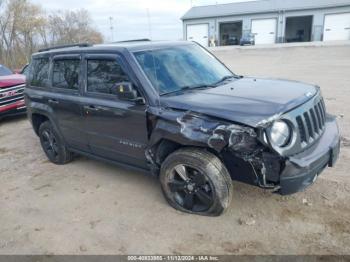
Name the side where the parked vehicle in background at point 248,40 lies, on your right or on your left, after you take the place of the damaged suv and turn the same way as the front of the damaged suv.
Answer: on your left

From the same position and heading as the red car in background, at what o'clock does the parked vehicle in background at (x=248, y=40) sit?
The parked vehicle in background is roughly at 9 o'clock from the red car in background.

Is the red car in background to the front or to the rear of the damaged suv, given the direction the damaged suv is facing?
to the rear

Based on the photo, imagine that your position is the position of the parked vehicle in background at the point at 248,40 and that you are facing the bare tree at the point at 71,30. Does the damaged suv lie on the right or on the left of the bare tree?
left

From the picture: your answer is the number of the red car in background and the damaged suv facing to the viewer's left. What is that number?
0

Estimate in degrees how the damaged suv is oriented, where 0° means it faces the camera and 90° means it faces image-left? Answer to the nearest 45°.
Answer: approximately 315°

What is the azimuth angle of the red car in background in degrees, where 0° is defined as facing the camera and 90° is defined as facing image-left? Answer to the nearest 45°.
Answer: approximately 315°
